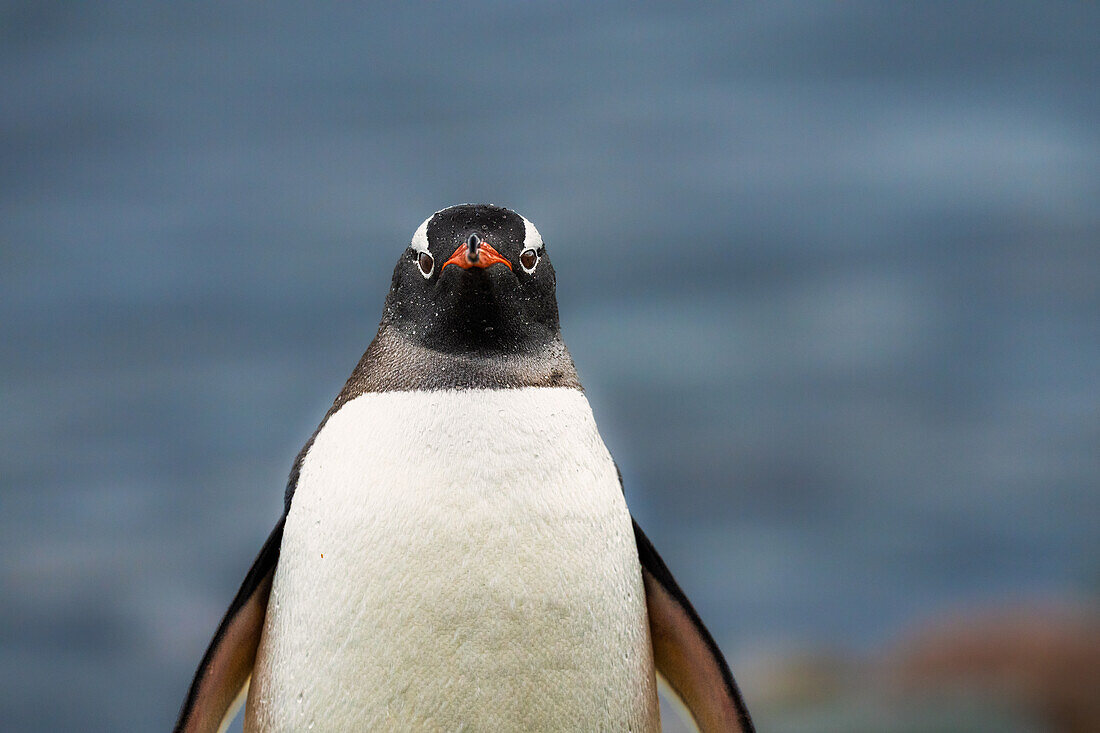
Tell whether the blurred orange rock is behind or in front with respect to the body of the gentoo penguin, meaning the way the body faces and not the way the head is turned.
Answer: behind

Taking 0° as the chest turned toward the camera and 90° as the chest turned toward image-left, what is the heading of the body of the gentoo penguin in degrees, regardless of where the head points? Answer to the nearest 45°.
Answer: approximately 0°
